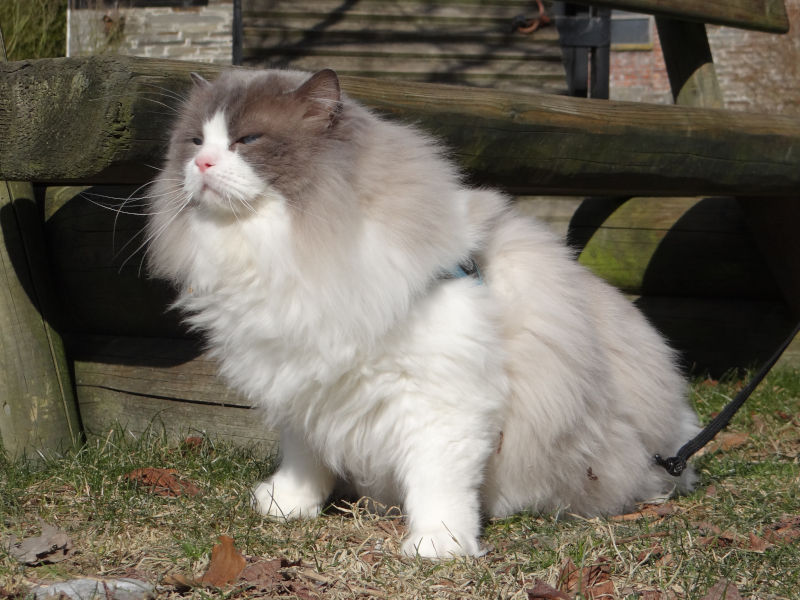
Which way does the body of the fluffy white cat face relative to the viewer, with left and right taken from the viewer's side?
facing the viewer and to the left of the viewer

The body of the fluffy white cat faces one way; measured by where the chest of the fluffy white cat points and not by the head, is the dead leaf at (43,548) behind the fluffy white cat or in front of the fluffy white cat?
in front

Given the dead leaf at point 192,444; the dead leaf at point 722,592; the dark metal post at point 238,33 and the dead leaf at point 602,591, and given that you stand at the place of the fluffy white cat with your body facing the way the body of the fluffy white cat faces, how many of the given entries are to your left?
2

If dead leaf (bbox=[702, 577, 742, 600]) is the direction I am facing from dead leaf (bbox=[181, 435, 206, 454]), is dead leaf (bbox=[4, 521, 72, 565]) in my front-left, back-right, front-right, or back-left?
front-right

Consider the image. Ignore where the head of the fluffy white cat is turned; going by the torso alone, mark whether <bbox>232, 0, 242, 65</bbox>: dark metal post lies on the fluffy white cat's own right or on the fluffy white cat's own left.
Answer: on the fluffy white cat's own right

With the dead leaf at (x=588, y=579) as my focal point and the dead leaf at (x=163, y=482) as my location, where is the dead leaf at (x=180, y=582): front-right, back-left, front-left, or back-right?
front-right

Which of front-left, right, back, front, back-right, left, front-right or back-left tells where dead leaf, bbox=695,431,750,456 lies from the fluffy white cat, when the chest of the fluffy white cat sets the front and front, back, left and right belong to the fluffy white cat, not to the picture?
back

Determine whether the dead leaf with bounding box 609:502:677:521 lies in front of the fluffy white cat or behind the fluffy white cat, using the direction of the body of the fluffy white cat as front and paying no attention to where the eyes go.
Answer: behind

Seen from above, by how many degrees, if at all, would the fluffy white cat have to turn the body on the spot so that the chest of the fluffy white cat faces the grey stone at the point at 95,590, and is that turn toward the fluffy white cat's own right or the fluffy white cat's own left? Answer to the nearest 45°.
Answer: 0° — it already faces it

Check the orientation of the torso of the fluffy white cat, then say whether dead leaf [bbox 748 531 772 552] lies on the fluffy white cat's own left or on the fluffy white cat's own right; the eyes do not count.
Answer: on the fluffy white cat's own left

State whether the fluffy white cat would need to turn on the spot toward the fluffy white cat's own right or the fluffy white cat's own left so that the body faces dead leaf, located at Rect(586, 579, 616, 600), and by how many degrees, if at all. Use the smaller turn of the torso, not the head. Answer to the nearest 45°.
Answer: approximately 90° to the fluffy white cat's own left
